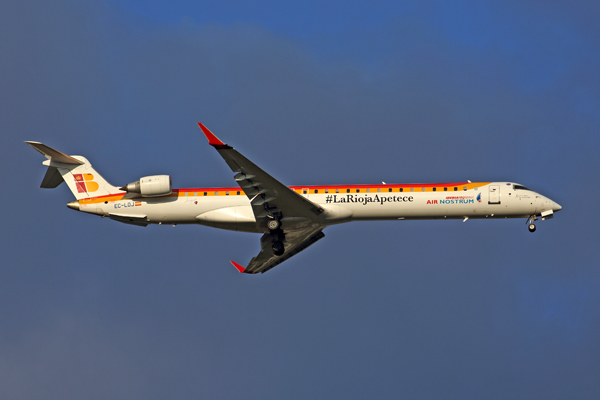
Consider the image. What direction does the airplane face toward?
to the viewer's right
